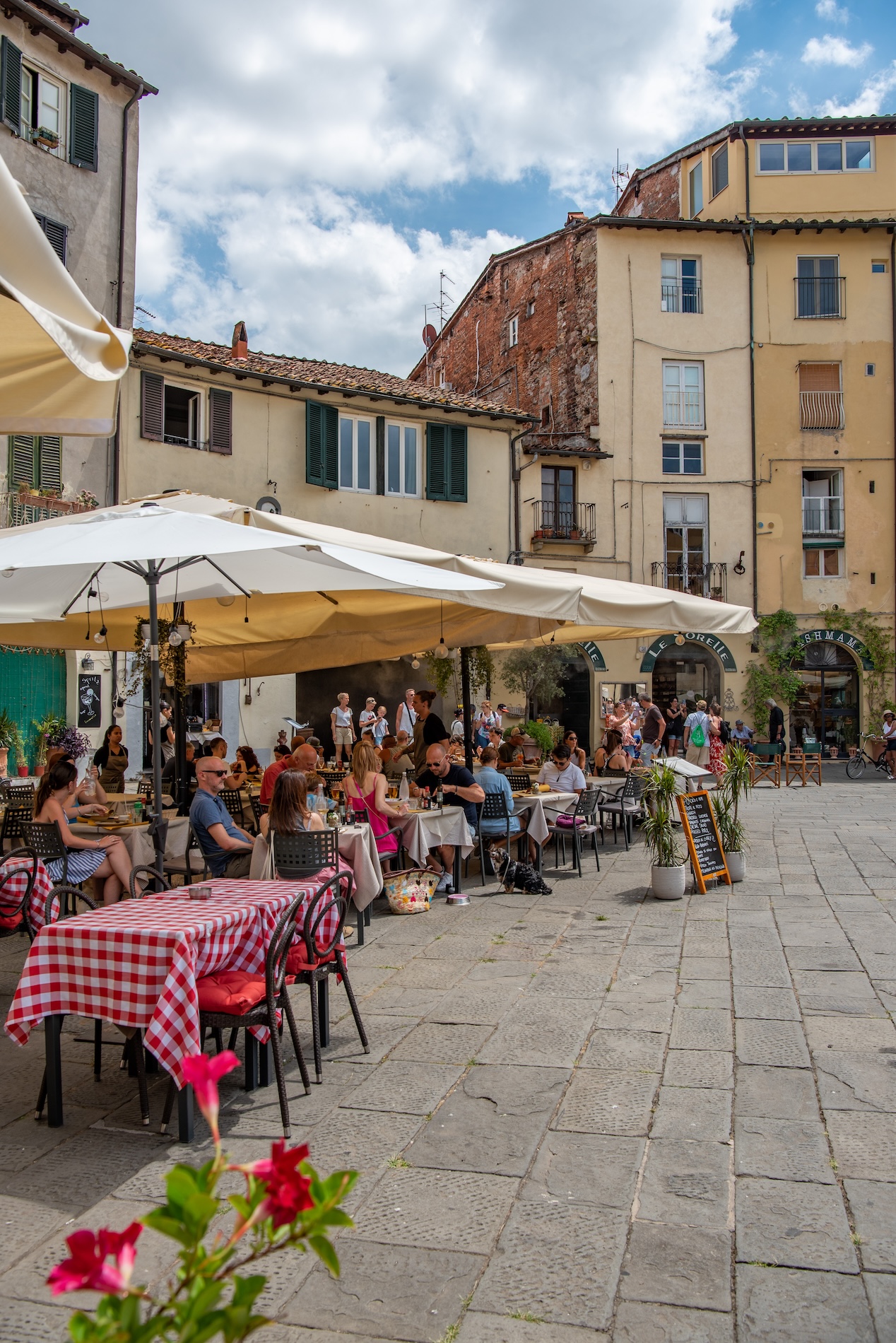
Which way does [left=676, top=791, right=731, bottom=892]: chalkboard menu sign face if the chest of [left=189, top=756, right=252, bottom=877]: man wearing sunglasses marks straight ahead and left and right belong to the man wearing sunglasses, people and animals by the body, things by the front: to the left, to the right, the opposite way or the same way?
to the right

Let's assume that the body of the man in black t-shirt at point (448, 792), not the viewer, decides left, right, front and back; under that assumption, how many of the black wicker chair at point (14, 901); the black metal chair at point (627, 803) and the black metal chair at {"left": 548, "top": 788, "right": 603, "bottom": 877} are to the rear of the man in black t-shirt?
2

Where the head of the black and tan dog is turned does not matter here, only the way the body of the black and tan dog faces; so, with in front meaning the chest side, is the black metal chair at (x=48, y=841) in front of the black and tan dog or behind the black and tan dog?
in front

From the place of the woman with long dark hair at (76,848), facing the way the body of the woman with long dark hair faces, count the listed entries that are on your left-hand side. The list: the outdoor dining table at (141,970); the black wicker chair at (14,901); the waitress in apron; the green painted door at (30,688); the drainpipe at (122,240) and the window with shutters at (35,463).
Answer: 4

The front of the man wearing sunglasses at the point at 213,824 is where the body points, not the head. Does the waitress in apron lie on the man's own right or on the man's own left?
on the man's own left

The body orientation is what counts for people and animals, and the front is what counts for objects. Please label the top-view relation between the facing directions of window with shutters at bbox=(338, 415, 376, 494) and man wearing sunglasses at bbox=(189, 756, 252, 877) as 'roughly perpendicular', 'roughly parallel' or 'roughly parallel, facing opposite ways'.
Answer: roughly perpendicular

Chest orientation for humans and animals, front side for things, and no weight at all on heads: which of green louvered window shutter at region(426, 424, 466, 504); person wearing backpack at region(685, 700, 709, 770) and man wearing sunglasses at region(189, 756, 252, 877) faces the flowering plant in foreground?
the green louvered window shutter

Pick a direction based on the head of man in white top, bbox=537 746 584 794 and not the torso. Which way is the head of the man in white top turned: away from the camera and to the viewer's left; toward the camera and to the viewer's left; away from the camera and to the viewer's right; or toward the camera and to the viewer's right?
toward the camera and to the viewer's left

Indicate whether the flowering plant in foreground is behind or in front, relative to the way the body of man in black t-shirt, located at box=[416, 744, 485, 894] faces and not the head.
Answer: in front

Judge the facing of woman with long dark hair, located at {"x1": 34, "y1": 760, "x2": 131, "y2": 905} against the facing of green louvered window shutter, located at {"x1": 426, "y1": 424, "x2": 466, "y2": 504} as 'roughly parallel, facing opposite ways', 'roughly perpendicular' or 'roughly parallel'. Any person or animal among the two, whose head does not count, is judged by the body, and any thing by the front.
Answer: roughly perpendicular

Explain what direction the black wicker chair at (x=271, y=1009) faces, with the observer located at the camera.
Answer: facing to the left of the viewer

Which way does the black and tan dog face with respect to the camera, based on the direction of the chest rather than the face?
to the viewer's left

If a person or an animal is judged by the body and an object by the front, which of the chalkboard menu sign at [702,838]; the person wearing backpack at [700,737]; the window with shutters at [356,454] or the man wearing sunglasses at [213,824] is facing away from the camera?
the person wearing backpack

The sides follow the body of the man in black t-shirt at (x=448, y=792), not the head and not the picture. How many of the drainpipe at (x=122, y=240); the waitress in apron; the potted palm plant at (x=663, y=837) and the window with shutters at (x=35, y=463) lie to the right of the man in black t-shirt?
3

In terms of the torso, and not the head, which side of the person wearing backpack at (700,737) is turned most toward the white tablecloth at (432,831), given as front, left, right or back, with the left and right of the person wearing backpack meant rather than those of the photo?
back

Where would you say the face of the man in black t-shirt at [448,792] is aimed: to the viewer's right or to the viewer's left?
to the viewer's left
